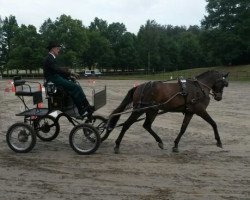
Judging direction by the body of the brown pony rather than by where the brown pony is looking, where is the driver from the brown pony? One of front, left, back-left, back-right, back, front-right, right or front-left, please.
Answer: back

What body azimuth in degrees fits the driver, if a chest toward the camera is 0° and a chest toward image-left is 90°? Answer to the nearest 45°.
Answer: approximately 270°

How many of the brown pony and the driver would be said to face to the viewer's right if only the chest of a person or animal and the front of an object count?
2

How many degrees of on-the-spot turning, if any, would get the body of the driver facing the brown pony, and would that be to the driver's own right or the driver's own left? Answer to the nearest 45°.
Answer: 0° — they already face it

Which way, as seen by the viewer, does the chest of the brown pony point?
to the viewer's right
